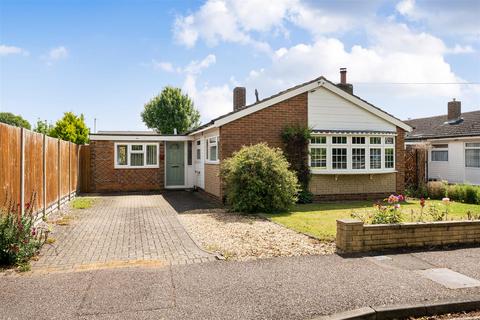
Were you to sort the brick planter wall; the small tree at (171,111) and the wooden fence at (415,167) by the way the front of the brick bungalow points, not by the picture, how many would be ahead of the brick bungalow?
1

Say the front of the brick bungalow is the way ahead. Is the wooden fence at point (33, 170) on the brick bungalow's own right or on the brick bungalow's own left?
on the brick bungalow's own right

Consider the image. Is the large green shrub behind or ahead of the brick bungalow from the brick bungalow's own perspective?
ahead

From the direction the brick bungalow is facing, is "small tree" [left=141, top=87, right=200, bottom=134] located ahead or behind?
behind

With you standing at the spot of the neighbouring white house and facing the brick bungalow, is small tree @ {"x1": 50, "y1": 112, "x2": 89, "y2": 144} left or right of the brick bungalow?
right

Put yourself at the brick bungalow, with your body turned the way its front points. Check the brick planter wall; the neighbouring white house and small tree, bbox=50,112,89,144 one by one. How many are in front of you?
1

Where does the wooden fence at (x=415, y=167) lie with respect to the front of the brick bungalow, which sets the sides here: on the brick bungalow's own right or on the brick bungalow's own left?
on the brick bungalow's own left

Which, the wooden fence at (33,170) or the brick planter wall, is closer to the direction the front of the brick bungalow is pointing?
the brick planter wall

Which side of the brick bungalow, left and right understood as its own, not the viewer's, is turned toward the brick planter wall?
front

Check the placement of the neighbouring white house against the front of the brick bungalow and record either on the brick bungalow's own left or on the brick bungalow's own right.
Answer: on the brick bungalow's own left

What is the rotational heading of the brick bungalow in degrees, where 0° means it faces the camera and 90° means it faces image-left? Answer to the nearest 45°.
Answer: approximately 0°

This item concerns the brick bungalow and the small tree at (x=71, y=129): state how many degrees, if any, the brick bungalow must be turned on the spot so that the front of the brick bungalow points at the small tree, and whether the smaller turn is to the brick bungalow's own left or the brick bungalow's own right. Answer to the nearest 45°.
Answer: approximately 135° to the brick bungalow's own right

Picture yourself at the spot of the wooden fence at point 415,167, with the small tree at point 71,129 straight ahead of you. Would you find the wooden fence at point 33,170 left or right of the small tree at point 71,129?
left
